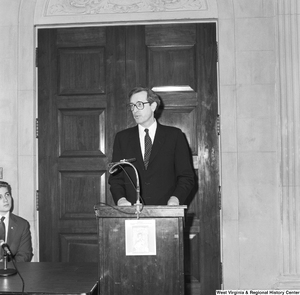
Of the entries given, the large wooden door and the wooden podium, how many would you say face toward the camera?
2

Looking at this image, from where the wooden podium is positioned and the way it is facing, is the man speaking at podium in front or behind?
behind

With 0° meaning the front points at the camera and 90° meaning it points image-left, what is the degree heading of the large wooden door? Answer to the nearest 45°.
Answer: approximately 0°

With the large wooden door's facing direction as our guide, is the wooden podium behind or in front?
in front

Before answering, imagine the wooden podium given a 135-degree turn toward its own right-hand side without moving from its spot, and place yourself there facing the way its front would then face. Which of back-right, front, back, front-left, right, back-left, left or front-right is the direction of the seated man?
front

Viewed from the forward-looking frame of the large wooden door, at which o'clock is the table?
The table is roughly at 12 o'clock from the large wooden door.

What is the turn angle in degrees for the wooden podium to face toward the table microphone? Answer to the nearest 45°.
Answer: approximately 90° to its right

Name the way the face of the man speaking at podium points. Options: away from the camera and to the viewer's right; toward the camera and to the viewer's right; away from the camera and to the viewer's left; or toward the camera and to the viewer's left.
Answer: toward the camera and to the viewer's left

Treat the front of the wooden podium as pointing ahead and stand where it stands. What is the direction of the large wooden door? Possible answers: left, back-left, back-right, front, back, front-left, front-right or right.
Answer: back

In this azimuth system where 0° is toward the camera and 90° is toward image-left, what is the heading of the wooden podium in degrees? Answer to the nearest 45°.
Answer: approximately 0°
